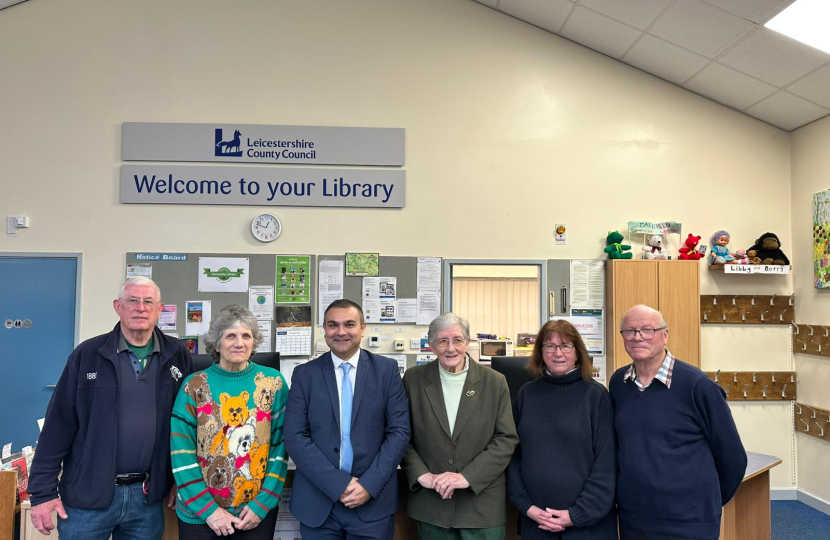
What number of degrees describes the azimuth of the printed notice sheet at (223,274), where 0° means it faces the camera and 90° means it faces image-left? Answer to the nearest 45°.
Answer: approximately 0°

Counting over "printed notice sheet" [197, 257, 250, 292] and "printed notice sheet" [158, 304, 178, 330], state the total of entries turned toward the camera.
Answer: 2

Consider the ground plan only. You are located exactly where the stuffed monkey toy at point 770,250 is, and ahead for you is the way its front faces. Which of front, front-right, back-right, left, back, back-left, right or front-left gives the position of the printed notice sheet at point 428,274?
front-right

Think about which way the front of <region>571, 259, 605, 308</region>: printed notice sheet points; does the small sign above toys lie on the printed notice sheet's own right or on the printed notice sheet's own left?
on the printed notice sheet's own left

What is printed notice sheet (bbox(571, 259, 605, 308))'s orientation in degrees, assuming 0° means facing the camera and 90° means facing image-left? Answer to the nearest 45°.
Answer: approximately 0°

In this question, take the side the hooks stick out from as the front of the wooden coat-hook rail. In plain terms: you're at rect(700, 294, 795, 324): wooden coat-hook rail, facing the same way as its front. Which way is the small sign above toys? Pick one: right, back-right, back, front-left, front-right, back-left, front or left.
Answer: front-right

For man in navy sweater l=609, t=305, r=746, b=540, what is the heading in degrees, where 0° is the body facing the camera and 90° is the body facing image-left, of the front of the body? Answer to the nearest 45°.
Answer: approximately 45°

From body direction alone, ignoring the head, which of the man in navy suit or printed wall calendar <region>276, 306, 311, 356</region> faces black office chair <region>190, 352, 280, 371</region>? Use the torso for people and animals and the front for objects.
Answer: the printed wall calendar
